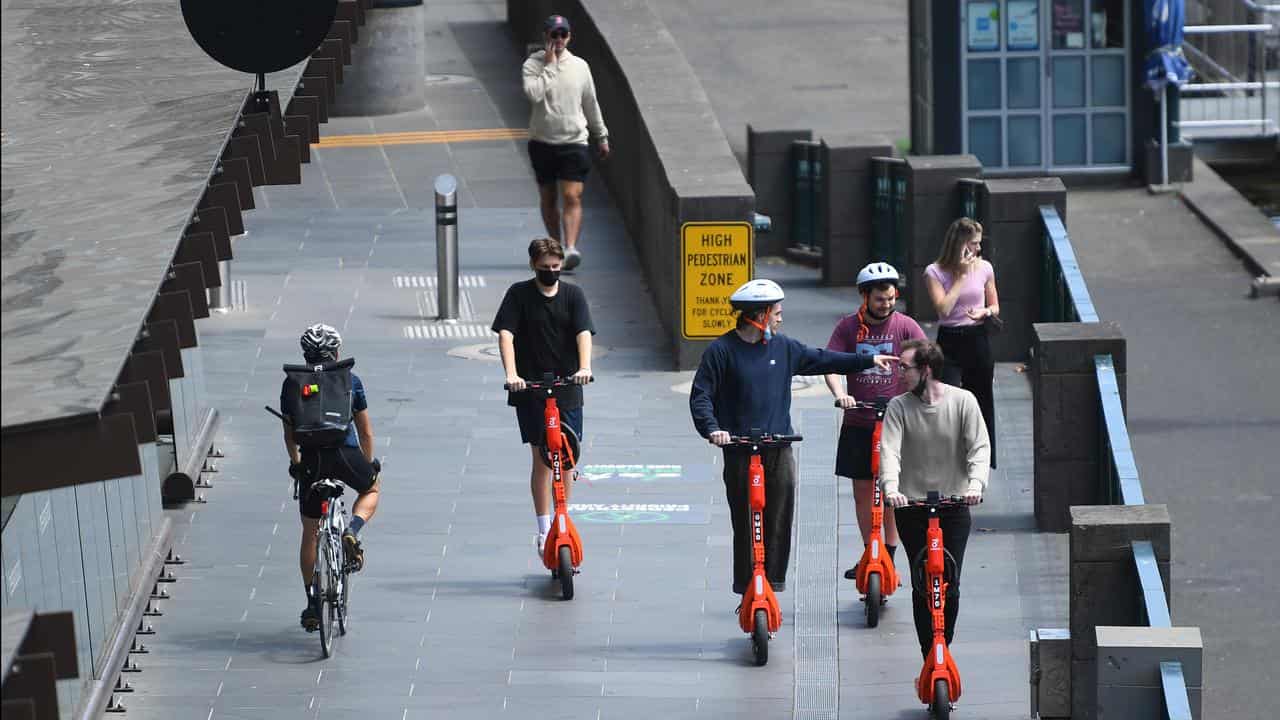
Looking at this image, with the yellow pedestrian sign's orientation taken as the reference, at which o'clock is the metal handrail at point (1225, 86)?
The metal handrail is roughly at 7 o'clock from the yellow pedestrian sign.

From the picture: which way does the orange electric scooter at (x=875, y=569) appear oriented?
toward the camera

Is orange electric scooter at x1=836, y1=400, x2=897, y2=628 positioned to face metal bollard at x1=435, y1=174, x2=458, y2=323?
no

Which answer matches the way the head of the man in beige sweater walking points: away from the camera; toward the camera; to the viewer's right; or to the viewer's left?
toward the camera

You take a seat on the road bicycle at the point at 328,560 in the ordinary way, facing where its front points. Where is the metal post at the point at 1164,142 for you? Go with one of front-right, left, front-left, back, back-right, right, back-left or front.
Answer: front-right

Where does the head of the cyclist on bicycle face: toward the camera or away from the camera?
away from the camera

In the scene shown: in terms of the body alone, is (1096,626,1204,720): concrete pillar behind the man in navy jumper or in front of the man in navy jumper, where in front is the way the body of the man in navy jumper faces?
in front

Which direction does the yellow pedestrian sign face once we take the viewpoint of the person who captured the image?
facing the viewer

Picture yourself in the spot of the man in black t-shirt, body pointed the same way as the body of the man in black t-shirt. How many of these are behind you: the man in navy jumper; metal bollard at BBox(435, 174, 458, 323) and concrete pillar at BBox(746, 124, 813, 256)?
2

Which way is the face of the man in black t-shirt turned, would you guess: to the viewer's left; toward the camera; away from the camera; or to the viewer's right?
toward the camera

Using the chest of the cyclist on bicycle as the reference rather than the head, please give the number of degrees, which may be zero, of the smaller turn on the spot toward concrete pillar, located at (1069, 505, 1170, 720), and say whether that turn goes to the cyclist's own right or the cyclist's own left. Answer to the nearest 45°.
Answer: approximately 135° to the cyclist's own right

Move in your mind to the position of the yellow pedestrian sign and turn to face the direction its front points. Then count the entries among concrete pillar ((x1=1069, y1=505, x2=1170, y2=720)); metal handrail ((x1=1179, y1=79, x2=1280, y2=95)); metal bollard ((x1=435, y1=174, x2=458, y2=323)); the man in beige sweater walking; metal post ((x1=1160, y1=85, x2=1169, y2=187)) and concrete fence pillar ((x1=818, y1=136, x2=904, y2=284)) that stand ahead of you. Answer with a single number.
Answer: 1

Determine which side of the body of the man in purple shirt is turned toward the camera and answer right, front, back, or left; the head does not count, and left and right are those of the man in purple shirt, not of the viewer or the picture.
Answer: front

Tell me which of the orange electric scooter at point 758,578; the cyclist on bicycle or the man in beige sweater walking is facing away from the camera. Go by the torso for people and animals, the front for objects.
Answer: the cyclist on bicycle

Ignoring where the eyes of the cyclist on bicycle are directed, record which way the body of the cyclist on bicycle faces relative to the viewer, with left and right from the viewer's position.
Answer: facing away from the viewer

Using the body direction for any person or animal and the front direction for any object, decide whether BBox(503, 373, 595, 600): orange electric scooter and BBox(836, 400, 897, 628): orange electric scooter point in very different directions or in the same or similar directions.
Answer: same or similar directions

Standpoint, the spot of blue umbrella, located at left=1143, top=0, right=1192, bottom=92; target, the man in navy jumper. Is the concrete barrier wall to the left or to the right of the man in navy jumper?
right

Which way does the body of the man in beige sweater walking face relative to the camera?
toward the camera

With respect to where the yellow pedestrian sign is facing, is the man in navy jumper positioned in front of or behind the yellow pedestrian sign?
in front

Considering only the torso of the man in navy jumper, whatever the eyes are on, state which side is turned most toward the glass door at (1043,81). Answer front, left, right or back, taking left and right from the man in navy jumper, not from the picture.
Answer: back

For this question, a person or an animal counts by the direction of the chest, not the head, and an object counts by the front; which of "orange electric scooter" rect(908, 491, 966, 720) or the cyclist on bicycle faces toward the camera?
the orange electric scooter
